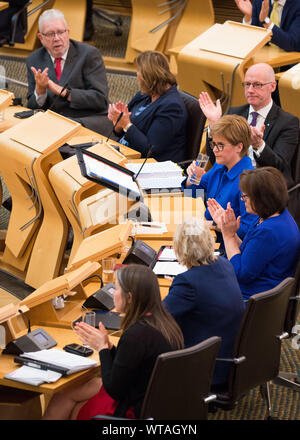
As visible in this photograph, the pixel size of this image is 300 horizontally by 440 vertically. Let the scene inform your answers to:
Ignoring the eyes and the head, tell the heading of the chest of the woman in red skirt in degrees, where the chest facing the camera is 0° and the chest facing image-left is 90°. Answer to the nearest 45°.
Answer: approximately 90°

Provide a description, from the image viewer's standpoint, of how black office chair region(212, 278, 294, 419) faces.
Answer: facing away from the viewer and to the left of the viewer

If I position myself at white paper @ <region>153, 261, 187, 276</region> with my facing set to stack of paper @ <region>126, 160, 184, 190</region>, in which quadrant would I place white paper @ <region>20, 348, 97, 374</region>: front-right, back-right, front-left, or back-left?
back-left

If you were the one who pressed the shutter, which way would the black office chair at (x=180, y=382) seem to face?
facing away from the viewer and to the left of the viewer

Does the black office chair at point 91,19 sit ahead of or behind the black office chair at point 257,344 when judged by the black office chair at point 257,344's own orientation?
ahead

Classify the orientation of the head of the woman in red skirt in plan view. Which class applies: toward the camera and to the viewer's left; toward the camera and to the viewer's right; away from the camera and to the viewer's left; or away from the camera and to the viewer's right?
away from the camera and to the viewer's left

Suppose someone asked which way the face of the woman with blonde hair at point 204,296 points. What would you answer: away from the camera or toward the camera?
away from the camera

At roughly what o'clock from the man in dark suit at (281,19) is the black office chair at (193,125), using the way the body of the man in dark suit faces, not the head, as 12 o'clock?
The black office chair is roughly at 11 o'clock from the man in dark suit.

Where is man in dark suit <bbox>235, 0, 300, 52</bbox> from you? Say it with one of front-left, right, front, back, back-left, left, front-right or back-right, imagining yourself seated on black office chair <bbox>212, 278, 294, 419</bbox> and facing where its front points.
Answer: front-right

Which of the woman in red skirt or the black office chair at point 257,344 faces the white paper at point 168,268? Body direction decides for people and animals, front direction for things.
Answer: the black office chair

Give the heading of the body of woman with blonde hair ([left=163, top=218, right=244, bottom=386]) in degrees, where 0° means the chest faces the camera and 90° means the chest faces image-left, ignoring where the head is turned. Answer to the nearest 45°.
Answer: approximately 135°
